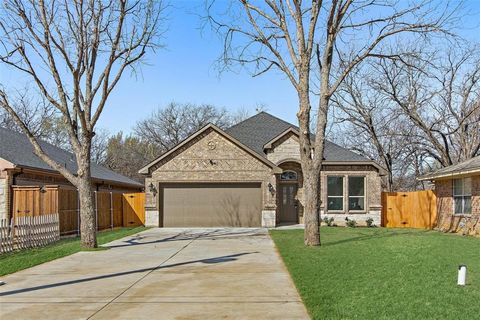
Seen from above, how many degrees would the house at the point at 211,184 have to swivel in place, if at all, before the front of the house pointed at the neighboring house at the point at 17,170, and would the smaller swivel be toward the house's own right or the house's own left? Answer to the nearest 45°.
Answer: approximately 45° to the house's own right

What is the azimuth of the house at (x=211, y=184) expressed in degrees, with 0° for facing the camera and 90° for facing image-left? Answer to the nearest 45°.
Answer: approximately 0°

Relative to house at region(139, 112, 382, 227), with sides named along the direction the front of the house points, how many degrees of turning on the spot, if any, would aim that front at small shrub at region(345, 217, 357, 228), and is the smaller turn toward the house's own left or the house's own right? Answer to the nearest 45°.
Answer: approximately 90° to the house's own left
